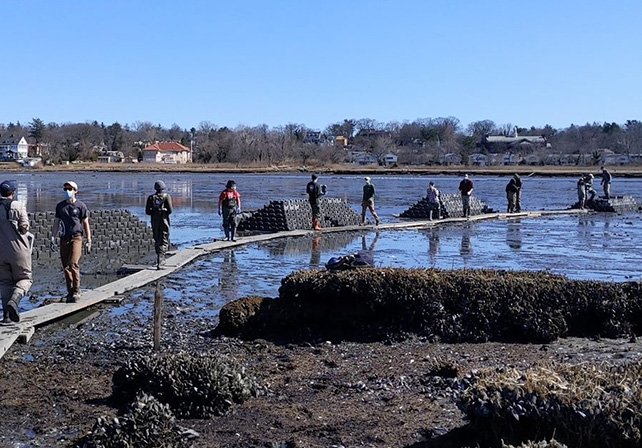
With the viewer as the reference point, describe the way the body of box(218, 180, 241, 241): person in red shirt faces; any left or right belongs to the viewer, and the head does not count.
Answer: facing the viewer

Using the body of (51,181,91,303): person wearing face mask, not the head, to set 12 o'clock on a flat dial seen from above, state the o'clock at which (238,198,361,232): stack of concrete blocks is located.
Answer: The stack of concrete blocks is roughly at 7 o'clock from the person wearing face mask.

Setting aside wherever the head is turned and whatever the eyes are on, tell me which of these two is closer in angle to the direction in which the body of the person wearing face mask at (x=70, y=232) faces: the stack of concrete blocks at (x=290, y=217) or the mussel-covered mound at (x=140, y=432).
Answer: the mussel-covered mound

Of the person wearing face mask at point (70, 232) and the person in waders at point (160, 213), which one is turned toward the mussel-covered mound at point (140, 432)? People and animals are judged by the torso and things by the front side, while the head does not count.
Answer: the person wearing face mask

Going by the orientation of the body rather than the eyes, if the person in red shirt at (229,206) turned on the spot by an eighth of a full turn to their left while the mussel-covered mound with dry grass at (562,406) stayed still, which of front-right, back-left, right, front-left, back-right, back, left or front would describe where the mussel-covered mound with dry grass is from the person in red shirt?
front-right

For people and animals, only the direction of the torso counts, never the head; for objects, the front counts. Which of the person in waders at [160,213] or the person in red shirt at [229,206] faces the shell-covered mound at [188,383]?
the person in red shirt

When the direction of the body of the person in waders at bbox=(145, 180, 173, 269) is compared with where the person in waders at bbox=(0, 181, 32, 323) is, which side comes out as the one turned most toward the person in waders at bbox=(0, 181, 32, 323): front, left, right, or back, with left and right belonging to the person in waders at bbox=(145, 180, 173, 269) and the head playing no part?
back

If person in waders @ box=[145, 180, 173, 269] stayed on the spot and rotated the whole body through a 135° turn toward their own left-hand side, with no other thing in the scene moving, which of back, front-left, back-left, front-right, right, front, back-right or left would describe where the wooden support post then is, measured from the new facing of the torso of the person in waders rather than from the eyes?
front-left

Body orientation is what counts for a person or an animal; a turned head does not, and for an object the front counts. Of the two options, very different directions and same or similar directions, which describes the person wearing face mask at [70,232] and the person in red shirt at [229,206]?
same or similar directions

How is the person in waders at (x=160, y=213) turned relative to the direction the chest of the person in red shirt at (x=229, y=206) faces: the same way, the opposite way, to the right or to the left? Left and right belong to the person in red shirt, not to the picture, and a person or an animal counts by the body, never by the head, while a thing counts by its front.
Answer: the opposite way

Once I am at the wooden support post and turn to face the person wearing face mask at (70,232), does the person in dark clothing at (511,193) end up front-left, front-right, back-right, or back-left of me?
front-right

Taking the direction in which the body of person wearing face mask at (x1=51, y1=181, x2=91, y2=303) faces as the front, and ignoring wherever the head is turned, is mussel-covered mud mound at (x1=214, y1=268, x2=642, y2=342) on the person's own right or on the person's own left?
on the person's own left

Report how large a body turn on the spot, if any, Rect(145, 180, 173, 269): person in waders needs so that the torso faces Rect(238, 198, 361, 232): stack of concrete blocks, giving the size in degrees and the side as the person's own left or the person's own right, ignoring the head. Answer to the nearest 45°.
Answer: approximately 45° to the person's own right

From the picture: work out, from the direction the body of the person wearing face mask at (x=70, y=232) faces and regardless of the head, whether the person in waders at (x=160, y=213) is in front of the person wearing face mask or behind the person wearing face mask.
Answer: behind

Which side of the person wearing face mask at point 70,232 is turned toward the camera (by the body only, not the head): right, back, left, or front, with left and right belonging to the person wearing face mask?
front

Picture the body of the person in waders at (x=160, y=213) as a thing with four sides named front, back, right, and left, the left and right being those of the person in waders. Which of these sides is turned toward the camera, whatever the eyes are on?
back

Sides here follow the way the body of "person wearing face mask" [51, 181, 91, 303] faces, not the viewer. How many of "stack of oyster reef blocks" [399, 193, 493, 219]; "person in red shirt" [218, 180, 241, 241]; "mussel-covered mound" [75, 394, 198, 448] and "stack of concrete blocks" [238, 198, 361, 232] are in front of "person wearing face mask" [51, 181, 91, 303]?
1

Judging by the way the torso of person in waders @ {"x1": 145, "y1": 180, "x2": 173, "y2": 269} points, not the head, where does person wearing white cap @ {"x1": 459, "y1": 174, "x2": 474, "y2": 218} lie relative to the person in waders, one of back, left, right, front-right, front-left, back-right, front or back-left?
front-right

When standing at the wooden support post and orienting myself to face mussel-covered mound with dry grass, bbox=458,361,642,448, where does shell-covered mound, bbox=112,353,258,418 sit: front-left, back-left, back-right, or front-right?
front-right

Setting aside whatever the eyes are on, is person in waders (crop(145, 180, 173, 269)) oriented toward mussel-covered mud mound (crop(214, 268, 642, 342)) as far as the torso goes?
no
